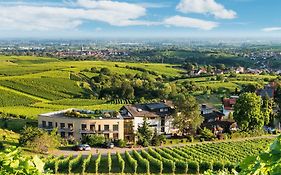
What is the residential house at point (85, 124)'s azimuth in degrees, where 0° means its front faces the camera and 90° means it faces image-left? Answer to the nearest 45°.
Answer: approximately 0°

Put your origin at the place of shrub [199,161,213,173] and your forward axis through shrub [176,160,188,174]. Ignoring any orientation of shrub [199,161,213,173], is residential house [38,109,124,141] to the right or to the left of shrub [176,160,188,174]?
right

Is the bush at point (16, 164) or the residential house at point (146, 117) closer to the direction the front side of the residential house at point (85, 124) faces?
the bush

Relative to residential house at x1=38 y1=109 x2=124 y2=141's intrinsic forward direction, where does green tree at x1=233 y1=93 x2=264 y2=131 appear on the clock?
The green tree is roughly at 9 o'clock from the residential house.

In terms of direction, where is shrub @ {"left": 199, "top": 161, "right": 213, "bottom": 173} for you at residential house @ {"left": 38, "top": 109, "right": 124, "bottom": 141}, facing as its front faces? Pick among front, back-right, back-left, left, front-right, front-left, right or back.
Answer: front-left

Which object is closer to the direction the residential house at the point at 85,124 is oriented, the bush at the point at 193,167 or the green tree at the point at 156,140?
the bush

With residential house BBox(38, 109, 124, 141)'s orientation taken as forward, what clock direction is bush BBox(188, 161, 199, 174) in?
The bush is roughly at 11 o'clock from the residential house.

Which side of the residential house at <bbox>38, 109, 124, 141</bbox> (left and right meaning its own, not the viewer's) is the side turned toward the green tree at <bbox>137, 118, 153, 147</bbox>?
left
